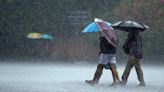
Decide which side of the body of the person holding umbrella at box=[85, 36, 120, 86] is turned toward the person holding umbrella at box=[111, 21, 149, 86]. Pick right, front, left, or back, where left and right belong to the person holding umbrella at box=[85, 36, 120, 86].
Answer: back

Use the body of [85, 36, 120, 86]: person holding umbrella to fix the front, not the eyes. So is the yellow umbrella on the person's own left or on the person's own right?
on the person's own right

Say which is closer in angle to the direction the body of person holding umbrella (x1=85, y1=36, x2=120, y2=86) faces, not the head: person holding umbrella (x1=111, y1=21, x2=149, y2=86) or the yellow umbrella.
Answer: the yellow umbrella

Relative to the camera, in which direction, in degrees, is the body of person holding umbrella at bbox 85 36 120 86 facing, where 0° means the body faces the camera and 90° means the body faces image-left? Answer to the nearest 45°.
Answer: approximately 90°
